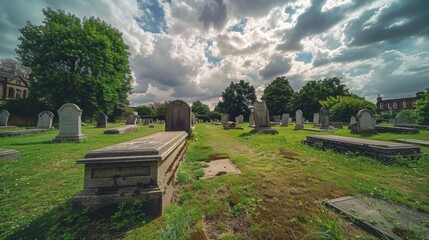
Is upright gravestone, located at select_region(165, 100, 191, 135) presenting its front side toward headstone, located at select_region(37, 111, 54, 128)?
no

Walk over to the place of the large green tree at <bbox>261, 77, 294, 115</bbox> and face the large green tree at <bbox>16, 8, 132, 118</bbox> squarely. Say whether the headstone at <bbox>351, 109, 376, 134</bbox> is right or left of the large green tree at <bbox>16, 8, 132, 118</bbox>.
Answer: left

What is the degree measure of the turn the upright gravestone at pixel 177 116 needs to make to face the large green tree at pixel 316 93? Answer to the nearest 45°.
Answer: approximately 135° to its left

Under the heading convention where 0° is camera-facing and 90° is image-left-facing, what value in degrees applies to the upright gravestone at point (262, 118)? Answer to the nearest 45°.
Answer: approximately 45°

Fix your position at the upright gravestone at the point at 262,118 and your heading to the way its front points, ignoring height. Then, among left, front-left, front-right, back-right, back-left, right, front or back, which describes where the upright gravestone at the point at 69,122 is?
front

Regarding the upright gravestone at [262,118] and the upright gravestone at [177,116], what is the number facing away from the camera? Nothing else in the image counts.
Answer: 0

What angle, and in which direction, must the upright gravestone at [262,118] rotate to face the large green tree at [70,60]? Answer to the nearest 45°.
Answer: approximately 45° to its right

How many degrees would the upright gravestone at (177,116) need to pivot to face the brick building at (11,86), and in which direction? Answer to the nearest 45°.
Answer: approximately 135° to its right

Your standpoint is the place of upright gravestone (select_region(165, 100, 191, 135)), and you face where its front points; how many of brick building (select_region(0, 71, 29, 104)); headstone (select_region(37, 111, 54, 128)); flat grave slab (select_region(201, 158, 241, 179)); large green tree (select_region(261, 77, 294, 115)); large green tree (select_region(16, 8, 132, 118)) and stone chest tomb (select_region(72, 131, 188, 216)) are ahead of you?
2

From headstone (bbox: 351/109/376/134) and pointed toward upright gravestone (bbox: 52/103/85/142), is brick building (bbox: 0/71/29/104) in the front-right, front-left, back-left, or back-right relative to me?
front-right

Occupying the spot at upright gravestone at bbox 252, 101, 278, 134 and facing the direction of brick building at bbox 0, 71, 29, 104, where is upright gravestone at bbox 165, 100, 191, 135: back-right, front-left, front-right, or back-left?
front-left

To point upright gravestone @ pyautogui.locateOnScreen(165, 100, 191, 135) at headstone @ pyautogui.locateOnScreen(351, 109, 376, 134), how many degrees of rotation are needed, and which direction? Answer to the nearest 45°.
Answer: approximately 90° to its left

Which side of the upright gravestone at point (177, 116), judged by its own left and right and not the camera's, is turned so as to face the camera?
front

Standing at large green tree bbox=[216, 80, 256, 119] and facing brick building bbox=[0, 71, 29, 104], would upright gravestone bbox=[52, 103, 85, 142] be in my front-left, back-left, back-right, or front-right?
front-left

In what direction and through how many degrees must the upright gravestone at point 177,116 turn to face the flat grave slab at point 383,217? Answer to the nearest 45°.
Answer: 0° — it already faces it

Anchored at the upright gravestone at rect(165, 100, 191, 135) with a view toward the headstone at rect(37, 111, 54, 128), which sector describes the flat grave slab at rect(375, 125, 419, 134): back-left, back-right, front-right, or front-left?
back-right

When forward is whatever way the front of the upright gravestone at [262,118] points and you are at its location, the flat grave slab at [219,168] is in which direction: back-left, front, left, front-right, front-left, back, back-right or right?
front-left
